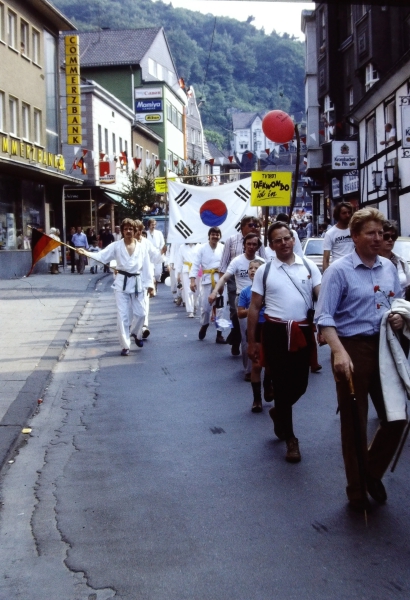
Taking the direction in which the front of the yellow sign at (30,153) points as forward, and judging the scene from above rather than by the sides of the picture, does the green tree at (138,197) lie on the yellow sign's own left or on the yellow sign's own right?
on the yellow sign's own left

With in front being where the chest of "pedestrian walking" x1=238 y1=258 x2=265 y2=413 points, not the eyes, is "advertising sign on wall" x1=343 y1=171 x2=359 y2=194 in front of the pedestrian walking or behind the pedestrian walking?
behind

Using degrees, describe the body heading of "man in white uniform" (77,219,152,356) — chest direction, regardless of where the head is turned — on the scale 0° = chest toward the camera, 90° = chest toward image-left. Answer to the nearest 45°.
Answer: approximately 0°

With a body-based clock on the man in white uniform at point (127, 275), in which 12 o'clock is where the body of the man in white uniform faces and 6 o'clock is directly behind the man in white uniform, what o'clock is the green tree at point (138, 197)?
The green tree is roughly at 6 o'clock from the man in white uniform.

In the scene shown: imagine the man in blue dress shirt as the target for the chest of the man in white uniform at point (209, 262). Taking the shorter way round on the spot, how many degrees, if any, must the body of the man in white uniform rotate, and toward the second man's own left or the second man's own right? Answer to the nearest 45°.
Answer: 0° — they already face them

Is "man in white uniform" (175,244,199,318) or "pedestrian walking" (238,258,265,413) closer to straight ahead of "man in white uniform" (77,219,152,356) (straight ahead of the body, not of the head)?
the pedestrian walking

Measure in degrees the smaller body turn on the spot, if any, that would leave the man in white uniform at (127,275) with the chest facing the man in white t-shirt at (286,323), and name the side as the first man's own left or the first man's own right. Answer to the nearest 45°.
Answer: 0° — they already face them

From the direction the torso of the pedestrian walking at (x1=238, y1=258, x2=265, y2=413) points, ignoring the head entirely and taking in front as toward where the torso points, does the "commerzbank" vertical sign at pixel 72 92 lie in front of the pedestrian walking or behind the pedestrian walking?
behind
